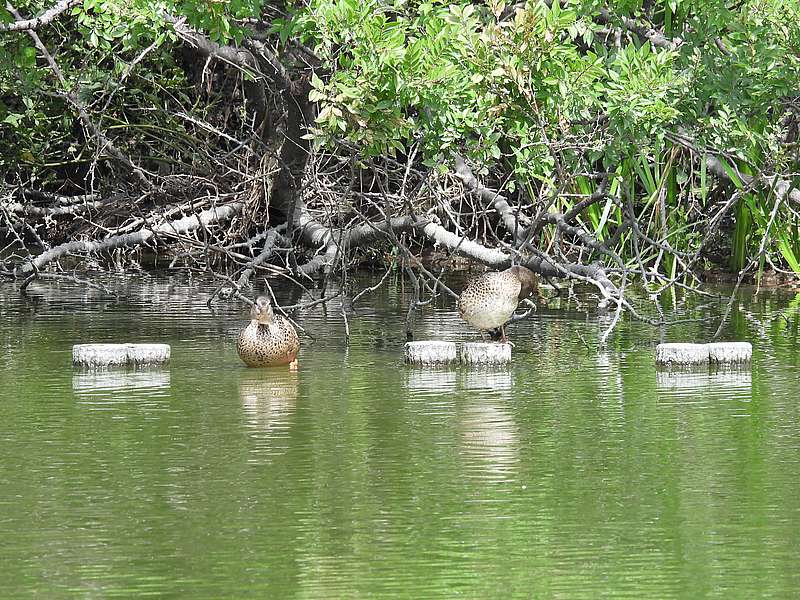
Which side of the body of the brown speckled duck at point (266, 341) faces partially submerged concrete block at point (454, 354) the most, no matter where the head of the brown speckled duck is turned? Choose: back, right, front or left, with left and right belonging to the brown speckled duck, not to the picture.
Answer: left

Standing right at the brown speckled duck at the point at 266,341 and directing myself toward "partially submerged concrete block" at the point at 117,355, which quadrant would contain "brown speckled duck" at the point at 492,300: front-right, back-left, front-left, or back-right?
back-right

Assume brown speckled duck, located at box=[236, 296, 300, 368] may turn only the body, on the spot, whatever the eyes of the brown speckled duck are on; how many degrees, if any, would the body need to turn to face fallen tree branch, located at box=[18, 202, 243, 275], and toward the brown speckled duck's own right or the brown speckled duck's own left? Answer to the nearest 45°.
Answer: approximately 180°

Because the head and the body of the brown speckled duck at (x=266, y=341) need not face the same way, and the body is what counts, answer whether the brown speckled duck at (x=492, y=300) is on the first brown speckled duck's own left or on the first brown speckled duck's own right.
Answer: on the first brown speckled duck's own left

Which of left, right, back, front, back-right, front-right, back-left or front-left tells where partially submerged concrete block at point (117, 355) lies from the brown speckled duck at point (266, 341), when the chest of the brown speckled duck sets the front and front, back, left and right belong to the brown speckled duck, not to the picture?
right

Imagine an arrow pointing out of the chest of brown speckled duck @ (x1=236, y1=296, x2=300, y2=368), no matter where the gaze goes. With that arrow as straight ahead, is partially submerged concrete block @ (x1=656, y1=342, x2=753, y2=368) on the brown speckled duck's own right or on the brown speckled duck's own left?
on the brown speckled duck's own left

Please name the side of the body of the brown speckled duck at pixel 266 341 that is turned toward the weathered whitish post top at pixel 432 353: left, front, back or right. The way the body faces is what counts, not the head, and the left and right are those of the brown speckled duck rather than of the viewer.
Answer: left

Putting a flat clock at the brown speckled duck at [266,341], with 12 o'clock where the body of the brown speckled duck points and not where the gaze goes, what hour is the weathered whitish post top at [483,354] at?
The weathered whitish post top is roughly at 9 o'clock from the brown speckled duck.

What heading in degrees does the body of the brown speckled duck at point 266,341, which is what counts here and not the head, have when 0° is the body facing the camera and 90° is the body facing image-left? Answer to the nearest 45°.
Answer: approximately 0°

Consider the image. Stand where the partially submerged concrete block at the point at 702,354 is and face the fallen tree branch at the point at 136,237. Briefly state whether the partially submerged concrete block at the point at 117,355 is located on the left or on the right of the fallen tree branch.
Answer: left
